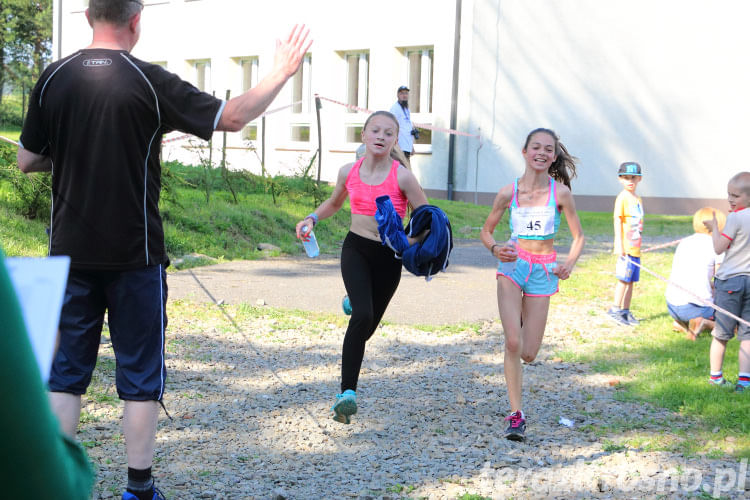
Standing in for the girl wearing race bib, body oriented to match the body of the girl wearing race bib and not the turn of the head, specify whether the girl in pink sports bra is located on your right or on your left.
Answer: on your right

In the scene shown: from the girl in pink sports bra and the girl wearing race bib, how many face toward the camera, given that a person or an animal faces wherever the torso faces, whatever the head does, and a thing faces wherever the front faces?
2

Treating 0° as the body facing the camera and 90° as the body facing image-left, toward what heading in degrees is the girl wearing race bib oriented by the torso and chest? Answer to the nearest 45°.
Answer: approximately 0°

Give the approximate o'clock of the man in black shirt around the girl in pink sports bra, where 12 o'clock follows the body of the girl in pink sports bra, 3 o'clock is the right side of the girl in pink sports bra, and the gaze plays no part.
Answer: The man in black shirt is roughly at 1 o'clock from the girl in pink sports bra.

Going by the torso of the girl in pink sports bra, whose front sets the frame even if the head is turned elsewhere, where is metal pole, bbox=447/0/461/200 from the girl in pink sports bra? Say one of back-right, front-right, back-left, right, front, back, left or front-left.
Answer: back

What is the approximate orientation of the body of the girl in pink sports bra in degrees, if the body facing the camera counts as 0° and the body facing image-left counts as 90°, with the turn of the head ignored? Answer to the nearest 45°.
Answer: approximately 0°

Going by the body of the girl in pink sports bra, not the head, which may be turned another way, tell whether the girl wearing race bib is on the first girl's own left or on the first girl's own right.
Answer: on the first girl's own left

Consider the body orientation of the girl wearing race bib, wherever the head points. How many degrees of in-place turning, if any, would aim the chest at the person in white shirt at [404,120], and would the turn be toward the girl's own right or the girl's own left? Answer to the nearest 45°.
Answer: approximately 180°

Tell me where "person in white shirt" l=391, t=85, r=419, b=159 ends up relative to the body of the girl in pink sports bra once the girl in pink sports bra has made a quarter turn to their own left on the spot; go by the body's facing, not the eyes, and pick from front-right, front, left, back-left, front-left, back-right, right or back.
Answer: left
